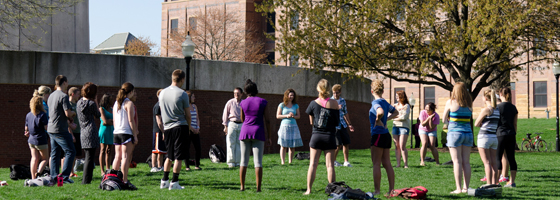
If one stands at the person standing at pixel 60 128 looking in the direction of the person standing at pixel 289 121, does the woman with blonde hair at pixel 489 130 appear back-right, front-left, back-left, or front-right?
front-right

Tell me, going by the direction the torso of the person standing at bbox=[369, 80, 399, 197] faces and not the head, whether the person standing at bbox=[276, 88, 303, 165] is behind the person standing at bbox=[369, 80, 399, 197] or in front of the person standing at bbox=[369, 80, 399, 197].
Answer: in front

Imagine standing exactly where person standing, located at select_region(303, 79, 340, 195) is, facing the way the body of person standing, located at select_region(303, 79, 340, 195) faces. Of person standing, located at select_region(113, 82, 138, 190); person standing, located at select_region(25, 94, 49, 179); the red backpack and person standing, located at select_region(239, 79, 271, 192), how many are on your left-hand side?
3

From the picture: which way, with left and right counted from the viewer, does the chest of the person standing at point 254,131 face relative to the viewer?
facing away from the viewer

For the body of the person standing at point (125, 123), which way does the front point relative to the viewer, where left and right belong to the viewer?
facing away from the viewer and to the right of the viewer

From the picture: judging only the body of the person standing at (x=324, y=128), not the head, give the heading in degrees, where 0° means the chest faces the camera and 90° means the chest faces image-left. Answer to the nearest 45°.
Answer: approximately 180°

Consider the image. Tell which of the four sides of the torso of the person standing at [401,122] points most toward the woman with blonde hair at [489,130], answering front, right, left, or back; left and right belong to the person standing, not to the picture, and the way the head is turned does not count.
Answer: left

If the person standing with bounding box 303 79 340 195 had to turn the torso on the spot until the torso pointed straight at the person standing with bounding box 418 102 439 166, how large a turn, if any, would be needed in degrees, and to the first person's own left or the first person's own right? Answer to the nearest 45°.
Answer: approximately 45° to the first person's own right

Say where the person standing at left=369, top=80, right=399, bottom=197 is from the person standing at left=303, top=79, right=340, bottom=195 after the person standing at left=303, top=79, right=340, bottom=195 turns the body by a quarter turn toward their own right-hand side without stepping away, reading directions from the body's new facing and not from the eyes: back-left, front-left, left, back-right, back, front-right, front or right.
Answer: front

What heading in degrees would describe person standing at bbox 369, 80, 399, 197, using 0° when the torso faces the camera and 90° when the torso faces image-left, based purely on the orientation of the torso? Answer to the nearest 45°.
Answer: approximately 135°

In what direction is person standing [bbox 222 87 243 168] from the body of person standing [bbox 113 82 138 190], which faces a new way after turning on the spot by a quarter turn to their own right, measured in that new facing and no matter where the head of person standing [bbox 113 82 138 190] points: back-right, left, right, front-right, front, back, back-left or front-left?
left

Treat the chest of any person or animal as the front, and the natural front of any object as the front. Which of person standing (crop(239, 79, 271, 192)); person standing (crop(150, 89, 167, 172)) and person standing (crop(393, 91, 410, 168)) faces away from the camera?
person standing (crop(239, 79, 271, 192))

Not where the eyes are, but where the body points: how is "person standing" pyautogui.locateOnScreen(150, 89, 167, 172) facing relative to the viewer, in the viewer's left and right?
facing the viewer and to the right of the viewer

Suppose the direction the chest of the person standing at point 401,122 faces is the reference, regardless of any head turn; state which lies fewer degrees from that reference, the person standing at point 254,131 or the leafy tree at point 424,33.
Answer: the person standing

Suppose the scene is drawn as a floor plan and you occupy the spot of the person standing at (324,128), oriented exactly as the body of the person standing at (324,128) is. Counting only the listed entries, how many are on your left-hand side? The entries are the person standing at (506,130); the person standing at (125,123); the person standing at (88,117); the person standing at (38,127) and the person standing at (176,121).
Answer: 4

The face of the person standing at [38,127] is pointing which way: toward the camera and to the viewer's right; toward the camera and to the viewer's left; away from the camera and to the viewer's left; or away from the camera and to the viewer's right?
away from the camera and to the viewer's right

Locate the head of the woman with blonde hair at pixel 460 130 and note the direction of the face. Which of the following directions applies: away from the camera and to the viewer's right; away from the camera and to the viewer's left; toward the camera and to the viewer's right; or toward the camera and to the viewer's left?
away from the camera and to the viewer's left

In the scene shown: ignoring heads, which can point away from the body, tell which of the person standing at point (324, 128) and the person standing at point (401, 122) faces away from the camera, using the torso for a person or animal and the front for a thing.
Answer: the person standing at point (324, 128)
